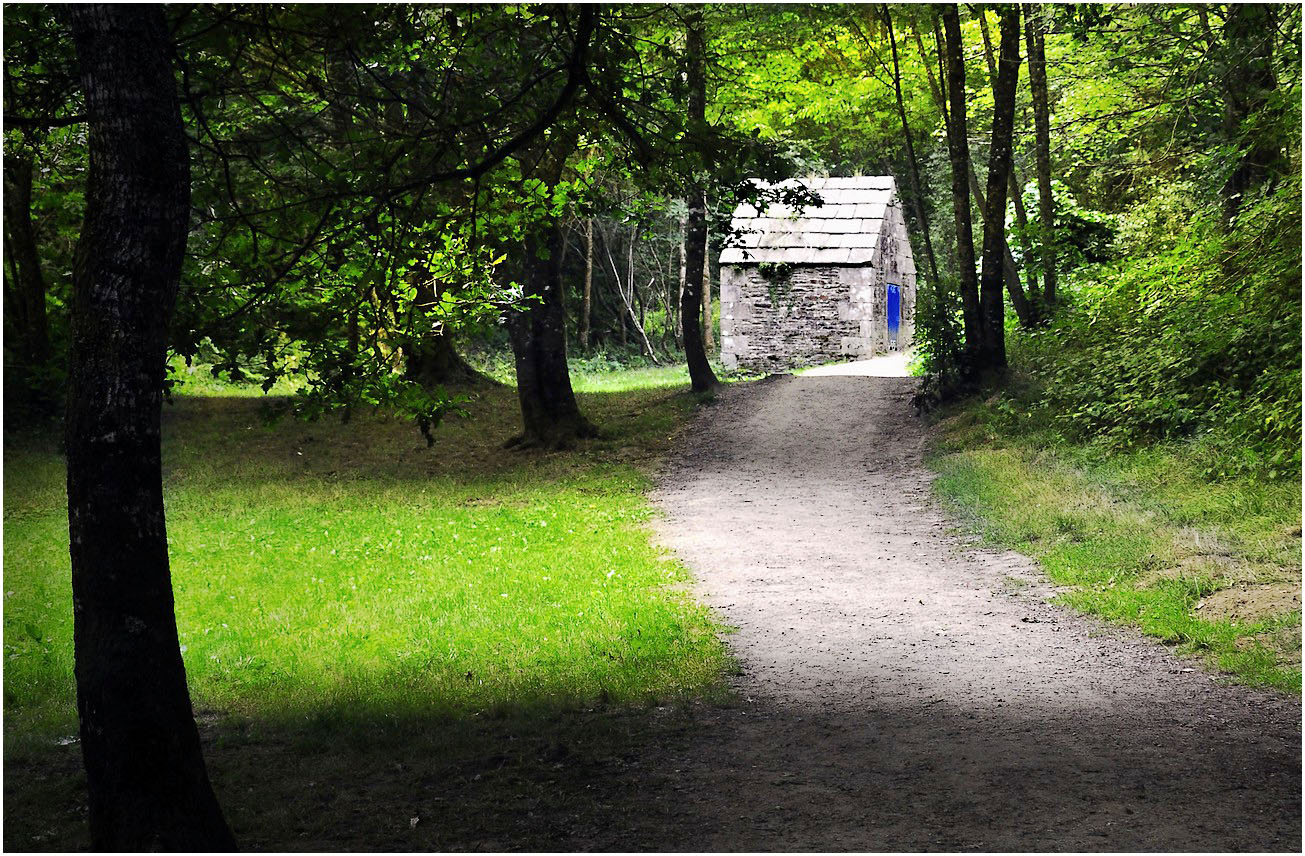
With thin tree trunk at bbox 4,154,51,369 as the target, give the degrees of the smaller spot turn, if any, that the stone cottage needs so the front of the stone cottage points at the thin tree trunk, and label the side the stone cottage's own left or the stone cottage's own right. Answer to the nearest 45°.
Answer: approximately 135° to the stone cottage's own right

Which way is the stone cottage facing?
to the viewer's right

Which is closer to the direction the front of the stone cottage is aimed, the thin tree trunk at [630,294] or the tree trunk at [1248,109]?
the tree trunk

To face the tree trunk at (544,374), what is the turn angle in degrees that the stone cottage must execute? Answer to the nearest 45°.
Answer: approximately 135° to its right

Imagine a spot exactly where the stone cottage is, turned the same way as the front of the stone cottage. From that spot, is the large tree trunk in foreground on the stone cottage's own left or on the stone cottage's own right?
on the stone cottage's own right

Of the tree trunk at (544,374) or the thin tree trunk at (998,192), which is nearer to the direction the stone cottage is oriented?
the thin tree trunk

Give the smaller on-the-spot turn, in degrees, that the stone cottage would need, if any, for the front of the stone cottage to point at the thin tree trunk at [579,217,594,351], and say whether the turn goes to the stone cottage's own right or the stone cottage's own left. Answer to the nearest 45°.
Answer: approximately 135° to the stone cottage's own left

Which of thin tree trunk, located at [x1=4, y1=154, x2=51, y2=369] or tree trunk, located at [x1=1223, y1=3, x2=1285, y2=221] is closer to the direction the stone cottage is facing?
the tree trunk

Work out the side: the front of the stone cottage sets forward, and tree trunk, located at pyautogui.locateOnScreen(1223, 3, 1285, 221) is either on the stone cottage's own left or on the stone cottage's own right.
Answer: on the stone cottage's own right
